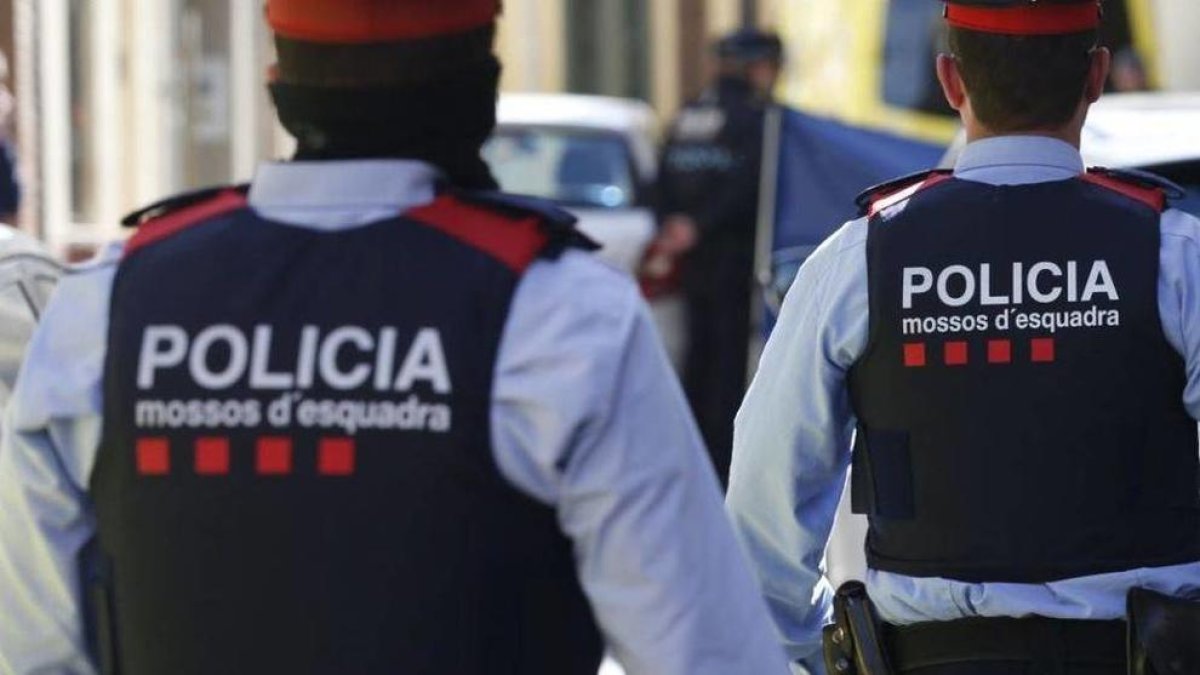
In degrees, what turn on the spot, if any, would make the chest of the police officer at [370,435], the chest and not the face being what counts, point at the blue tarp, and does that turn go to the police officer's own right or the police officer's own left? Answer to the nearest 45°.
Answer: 0° — they already face it

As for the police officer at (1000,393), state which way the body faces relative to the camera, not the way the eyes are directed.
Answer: away from the camera

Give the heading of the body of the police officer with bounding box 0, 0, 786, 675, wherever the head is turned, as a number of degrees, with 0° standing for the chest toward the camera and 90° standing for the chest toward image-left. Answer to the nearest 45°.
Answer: approximately 180°

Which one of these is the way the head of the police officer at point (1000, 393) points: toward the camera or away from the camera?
away from the camera

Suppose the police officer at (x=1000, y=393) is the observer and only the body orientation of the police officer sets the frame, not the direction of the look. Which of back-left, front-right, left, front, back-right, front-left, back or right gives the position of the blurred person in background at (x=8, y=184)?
front-left

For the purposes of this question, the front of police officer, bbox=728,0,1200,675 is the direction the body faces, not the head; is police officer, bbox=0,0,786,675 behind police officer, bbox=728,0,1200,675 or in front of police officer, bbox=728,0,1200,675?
behind

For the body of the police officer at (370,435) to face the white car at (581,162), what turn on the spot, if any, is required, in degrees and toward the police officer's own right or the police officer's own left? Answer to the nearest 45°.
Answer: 0° — they already face it

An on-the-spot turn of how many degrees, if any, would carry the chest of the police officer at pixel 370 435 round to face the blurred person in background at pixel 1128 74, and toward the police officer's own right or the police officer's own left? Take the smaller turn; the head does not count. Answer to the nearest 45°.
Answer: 0° — they already face them

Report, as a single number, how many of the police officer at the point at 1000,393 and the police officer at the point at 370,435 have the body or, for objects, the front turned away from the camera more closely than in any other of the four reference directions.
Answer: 2
